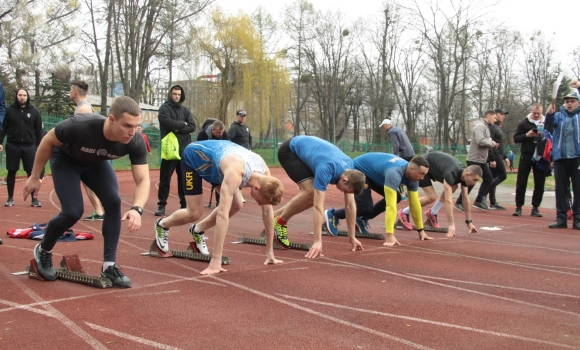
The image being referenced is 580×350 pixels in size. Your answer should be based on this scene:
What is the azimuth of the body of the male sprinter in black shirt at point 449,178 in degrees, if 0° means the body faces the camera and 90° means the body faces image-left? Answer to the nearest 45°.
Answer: approximately 315°

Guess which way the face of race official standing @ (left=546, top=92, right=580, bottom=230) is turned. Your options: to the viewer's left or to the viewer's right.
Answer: to the viewer's left

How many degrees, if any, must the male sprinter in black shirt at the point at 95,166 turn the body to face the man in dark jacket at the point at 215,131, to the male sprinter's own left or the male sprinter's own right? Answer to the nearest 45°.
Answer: approximately 135° to the male sprinter's own left

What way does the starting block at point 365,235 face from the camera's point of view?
to the viewer's right

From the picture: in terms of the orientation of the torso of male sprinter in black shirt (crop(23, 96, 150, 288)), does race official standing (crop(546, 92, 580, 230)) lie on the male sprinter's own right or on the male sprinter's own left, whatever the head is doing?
on the male sprinter's own left

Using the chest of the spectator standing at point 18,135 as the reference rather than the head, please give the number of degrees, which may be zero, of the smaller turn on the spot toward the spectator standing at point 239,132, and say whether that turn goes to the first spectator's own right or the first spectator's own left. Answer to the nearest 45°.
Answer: approximately 90° to the first spectator's own left

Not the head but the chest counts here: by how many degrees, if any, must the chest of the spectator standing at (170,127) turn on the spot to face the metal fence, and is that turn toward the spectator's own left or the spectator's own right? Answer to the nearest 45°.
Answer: approximately 180°

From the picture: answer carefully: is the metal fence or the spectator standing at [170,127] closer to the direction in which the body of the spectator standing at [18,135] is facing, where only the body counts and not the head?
the spectator standing

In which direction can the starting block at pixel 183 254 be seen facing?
to the viewer's right

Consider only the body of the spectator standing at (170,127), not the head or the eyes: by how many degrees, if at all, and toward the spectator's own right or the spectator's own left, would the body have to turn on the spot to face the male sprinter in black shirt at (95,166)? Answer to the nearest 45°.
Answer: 0° — they already face them

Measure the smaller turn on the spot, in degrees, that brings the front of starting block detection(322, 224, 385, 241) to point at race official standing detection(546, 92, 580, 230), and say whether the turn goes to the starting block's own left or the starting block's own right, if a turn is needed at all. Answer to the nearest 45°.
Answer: approximately 45° to the starting block's own left

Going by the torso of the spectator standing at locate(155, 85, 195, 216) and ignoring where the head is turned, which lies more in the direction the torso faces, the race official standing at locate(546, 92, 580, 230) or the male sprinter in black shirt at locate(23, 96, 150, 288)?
the male sprinter in black shirt

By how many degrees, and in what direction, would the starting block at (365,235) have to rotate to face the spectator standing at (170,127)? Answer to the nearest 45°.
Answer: approximately 135° to its left
